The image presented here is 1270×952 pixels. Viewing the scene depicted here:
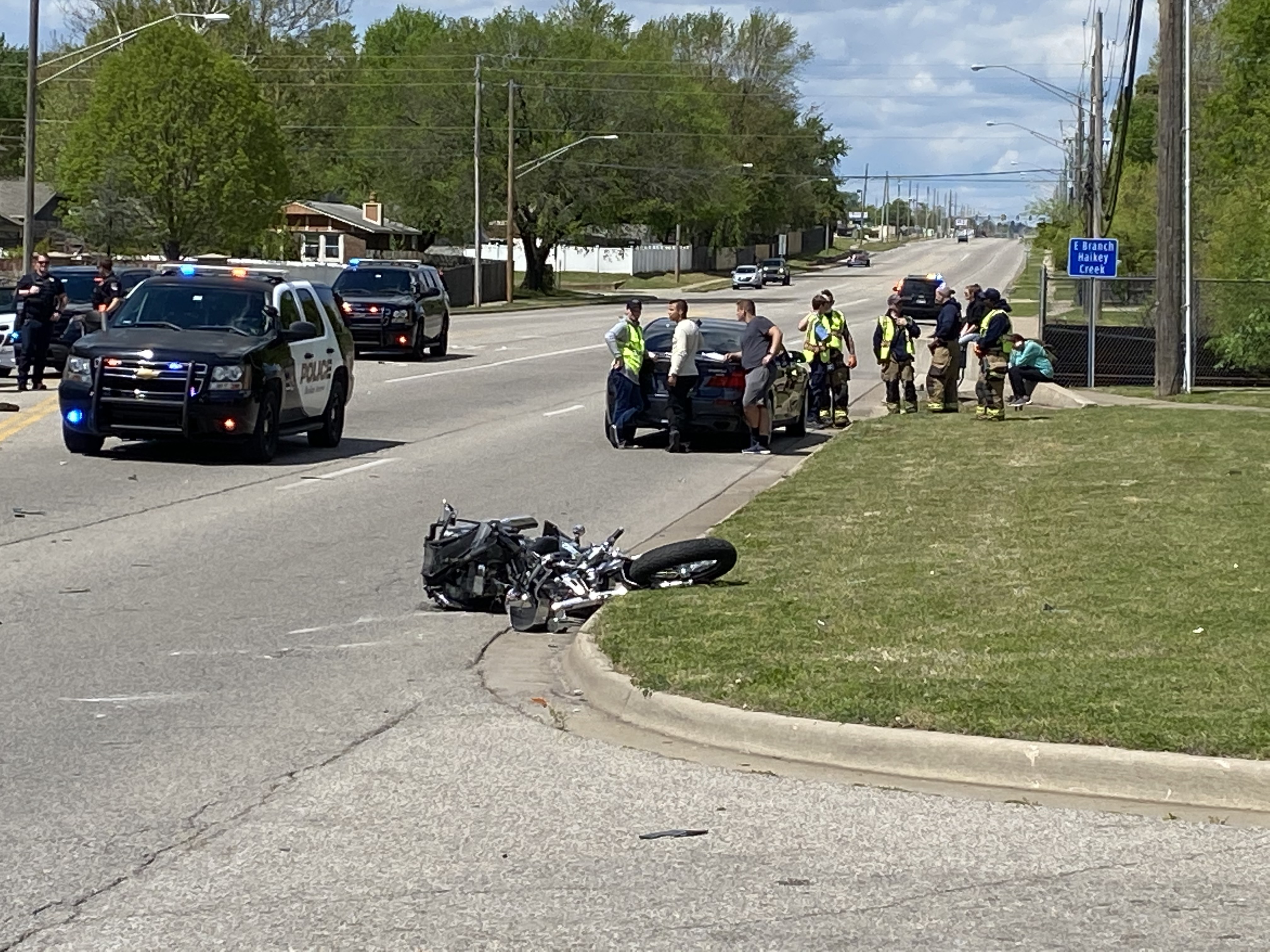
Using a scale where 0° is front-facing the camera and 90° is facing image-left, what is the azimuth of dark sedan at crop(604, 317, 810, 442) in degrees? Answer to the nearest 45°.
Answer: approximately 180°

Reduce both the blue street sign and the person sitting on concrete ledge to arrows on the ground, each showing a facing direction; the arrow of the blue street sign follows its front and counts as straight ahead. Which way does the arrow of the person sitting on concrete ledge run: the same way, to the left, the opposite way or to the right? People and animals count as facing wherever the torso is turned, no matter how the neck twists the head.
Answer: to the right

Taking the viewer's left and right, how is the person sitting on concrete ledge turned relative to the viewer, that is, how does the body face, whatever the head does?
facing to the left of the viewer

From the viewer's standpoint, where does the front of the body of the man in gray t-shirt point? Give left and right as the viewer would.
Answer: facing to the left of the viewer

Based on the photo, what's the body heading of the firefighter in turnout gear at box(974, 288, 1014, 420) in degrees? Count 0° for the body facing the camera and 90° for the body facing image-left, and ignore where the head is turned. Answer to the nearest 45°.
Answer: approximately 90°

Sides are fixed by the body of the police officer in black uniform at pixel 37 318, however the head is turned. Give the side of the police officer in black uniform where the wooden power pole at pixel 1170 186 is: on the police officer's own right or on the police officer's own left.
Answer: on the police officer's own left
